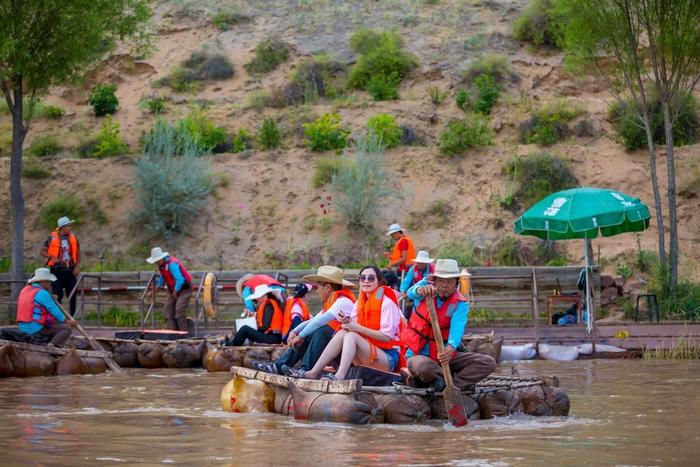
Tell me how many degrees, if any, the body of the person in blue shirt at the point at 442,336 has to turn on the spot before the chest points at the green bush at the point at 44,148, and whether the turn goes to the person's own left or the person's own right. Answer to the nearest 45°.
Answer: approximately 135° to the person's own right

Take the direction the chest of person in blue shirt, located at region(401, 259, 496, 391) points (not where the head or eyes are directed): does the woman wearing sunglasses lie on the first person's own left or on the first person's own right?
on the first person's own right

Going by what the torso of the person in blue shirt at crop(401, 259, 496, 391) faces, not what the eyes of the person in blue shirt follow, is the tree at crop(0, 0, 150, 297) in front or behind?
behind

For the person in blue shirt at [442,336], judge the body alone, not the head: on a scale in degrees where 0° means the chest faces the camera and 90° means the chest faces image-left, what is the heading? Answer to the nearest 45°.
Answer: approximately 0°

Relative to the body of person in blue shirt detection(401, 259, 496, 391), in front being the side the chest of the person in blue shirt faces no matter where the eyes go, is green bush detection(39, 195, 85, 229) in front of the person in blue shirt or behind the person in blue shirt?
behind

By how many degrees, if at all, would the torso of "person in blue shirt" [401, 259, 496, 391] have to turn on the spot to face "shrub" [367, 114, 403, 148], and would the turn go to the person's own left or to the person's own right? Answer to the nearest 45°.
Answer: approximately 180°

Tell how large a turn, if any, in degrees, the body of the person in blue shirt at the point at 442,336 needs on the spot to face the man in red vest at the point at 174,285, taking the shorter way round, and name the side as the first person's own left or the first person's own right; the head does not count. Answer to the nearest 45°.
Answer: approximately 135° to the first person's own right

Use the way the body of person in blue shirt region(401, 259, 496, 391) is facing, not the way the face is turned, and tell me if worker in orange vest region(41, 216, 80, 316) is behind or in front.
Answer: behind

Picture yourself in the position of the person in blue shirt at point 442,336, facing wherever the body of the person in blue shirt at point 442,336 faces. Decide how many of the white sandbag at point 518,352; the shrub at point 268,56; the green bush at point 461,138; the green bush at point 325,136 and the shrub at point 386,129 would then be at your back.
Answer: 5

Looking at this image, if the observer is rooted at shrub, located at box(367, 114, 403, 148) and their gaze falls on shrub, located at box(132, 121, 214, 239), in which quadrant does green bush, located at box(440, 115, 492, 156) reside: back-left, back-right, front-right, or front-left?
back-left

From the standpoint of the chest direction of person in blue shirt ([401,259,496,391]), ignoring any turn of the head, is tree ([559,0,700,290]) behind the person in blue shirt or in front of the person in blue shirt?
behind

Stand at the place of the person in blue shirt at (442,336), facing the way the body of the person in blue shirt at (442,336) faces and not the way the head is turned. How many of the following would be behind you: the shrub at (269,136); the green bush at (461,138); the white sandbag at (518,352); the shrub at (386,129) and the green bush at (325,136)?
5

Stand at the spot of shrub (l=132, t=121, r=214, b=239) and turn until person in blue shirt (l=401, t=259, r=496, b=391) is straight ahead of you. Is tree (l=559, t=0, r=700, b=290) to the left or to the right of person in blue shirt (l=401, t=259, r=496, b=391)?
left

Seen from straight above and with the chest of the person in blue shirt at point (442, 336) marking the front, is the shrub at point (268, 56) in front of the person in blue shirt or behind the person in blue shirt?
behind
